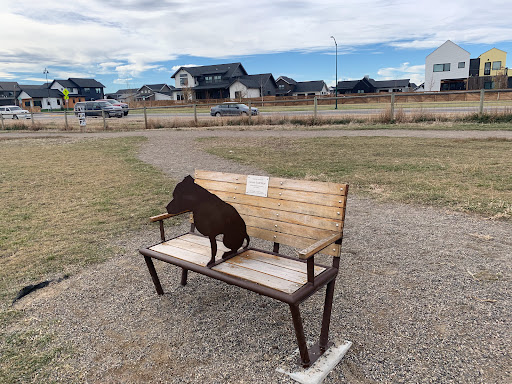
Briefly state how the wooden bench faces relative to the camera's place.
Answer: facing the viewer and to the left of the viewer

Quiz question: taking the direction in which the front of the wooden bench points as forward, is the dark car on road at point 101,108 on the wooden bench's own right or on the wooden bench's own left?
on the wooden bench's own right

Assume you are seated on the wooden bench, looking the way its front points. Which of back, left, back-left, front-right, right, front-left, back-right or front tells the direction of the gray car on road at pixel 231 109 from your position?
back-right
